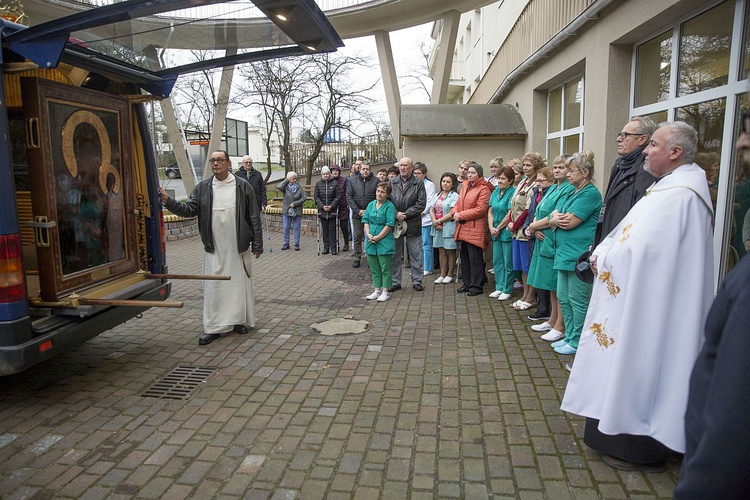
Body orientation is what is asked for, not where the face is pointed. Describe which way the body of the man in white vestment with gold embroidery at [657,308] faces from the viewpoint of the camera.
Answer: to the viewer's left

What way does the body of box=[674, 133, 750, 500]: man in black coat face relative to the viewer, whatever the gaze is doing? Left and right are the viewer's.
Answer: facing to the left of the viewer

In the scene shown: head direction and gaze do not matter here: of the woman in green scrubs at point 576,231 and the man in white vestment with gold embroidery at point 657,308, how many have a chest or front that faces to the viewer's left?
2

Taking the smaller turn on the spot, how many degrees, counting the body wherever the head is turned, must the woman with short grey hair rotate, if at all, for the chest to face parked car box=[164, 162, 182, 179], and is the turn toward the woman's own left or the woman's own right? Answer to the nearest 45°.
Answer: approximately 180°

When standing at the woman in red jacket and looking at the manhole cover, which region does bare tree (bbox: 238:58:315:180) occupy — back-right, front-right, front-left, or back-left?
back-right

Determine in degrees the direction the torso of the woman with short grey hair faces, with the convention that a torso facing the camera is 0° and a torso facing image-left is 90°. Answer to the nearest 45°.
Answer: approximately 0°

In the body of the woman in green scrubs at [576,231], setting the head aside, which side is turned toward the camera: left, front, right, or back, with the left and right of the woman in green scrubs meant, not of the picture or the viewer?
left

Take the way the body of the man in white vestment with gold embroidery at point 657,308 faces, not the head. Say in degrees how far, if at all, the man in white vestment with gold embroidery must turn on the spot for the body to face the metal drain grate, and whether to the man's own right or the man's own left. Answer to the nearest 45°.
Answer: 0° — they already face it
